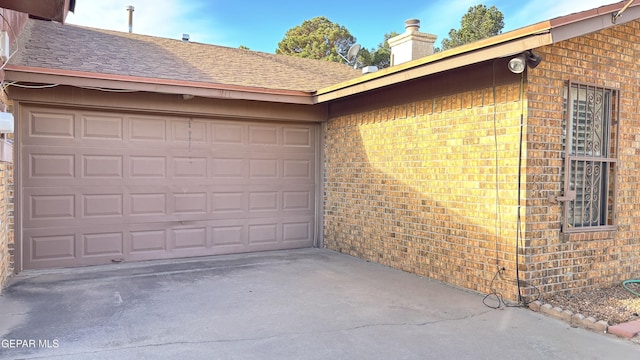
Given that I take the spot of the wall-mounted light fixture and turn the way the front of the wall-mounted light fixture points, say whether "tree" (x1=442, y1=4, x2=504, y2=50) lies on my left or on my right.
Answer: on my right

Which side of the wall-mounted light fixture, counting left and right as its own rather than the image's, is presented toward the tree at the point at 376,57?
right

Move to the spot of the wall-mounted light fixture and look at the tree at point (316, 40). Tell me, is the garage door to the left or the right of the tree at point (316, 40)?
left

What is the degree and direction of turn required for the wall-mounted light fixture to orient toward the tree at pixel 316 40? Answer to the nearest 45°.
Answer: approximately 90° to its right

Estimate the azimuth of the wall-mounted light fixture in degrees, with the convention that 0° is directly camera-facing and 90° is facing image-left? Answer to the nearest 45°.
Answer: approximately 45°
